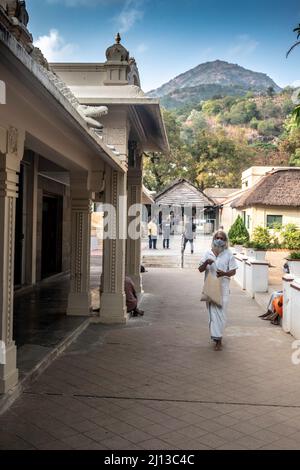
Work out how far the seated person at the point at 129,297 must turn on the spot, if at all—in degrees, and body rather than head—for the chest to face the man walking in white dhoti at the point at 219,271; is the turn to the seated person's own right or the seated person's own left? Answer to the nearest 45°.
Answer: approximately 45° to the seated person's own right

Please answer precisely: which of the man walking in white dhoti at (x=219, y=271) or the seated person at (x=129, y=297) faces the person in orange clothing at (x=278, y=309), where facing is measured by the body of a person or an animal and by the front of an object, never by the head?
the seated person

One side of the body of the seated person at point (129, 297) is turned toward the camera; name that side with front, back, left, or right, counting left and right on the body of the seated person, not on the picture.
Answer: right

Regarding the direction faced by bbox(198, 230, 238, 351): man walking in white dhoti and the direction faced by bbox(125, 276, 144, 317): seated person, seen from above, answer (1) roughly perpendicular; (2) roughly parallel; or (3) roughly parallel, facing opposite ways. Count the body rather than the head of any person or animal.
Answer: roughly perpendicular

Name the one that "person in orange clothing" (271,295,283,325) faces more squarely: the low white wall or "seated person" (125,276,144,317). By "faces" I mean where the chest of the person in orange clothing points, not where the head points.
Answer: the seated person

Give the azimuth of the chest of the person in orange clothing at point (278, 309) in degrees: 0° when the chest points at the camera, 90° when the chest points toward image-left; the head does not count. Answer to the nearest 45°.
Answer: approximately 90°

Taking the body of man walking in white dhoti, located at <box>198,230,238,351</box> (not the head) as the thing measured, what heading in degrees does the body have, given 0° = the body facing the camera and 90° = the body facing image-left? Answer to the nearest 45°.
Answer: approximately 0°

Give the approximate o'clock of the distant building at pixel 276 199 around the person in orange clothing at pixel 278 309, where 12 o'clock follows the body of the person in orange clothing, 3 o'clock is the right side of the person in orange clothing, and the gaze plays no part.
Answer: The distant building is roughly at 3 o'clock from the person in orange clothing.

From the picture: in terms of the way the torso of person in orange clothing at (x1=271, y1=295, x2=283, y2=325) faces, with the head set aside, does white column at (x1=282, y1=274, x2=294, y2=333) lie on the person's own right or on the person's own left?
on the person's own left
